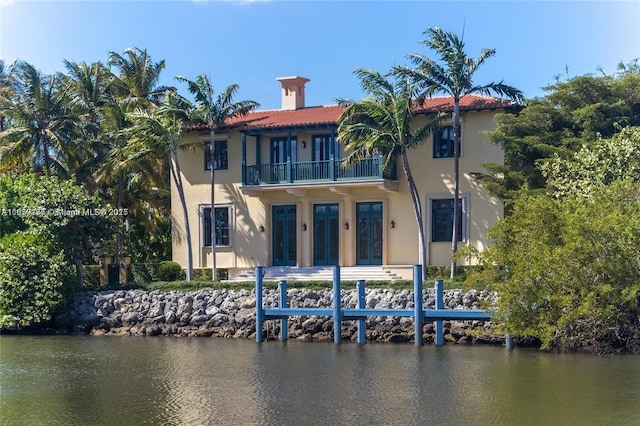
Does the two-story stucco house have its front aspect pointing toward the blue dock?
yes

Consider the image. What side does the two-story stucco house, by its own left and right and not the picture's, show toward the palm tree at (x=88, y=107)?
right

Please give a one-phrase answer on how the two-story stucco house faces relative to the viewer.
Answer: facing the viewer

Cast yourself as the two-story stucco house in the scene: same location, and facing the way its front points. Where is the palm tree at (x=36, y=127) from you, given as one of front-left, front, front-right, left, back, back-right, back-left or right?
right

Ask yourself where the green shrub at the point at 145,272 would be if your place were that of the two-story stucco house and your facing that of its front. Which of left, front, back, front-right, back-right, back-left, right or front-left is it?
right

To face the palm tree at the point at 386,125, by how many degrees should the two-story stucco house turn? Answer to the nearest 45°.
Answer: approximately 45° to its left

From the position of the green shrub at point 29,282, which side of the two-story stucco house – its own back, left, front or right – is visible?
right

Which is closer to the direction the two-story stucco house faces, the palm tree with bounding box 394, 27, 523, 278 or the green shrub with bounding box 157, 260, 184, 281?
the palm tree

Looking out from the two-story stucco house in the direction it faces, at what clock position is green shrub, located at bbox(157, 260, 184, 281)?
The green shrub is roughly at 3 o'clock from the two-story stucco house.

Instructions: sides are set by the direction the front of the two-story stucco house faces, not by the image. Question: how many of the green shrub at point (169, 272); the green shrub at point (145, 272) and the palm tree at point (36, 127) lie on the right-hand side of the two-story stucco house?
3
